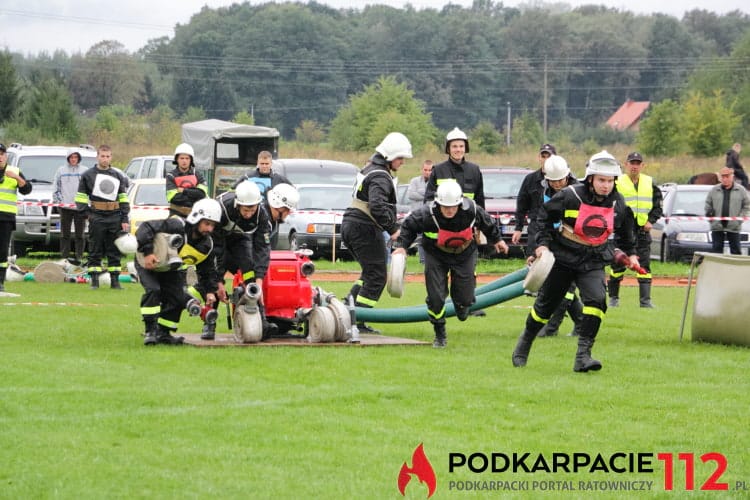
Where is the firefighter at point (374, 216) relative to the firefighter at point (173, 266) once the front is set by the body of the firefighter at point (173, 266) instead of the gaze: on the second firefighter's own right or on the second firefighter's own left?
on the second firefighter's own left

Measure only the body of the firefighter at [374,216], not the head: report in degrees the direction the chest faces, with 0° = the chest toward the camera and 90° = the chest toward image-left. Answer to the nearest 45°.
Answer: approximately 270°

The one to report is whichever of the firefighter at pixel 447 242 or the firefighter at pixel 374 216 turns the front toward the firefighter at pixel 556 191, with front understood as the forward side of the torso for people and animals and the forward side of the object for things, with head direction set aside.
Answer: the firefighter at pixel 374 216

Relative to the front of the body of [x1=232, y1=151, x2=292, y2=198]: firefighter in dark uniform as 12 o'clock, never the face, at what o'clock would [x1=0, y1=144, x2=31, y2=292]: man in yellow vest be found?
The man in yellow vest is roughly at 3 o'clock from the firefighter in dark uniform.

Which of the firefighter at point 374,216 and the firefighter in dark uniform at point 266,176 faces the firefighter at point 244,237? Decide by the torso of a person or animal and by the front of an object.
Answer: the firefighter in dark uniform

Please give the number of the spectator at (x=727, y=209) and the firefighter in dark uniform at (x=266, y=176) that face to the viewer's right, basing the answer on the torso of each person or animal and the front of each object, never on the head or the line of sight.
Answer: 0

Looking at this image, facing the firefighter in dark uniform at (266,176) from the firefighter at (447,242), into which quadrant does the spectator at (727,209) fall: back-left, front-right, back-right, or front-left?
front-right

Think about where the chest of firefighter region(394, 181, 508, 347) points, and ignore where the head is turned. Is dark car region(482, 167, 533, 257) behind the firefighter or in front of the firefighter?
behind

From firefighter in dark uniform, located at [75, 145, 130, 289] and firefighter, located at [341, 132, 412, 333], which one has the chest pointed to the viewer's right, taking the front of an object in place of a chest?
the firefighter

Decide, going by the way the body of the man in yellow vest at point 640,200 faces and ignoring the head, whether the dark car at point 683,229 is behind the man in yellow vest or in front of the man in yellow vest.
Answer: behind

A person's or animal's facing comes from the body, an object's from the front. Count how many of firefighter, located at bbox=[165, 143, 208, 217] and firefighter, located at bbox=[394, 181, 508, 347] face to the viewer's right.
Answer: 0

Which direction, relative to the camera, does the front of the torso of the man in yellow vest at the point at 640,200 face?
toward the camera

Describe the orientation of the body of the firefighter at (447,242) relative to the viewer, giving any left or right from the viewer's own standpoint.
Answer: facing the viewer
